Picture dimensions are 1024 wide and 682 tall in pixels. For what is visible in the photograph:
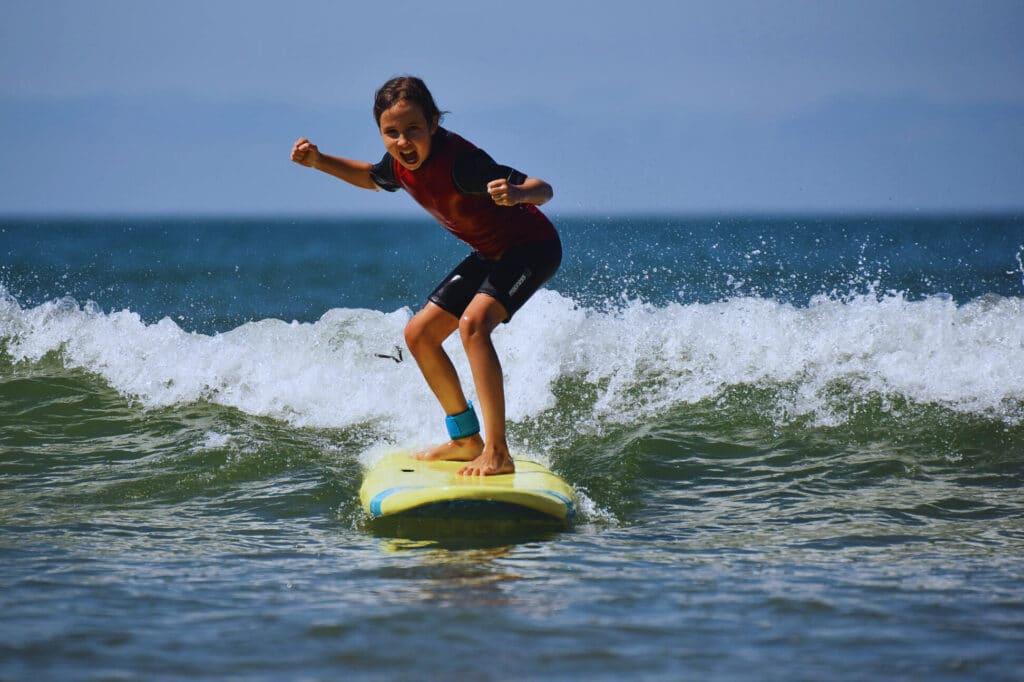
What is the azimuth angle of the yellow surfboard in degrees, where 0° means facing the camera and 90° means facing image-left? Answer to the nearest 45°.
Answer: approximately 0°

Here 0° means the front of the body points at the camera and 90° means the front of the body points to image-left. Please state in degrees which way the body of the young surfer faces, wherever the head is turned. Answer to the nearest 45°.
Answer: approximately 45°
